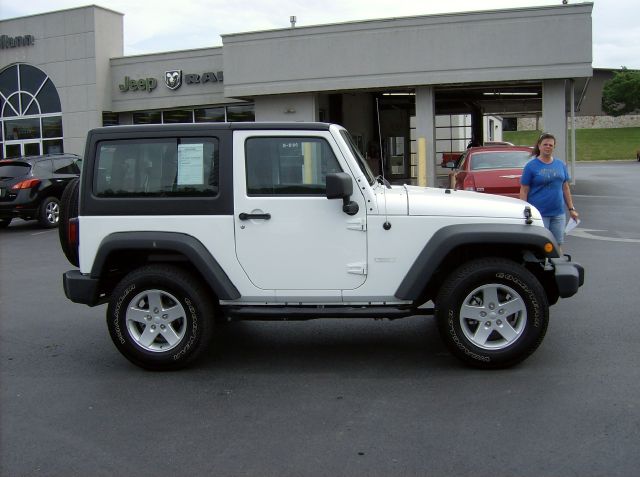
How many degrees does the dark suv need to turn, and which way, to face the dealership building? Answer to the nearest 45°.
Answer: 0° — it already faces it

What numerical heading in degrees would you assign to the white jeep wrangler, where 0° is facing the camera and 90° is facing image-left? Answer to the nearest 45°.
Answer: approximately 270°

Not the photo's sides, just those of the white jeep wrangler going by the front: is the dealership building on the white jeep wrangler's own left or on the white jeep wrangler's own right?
on the white jeep wrangler's own left

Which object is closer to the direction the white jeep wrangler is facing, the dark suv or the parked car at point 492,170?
the parked car

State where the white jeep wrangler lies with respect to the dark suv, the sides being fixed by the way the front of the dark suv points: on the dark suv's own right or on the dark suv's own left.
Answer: on the dark suv's own right

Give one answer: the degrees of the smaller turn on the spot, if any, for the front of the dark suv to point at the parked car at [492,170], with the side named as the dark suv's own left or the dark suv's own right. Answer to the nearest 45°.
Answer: approximately 90° to the dark suv's own right

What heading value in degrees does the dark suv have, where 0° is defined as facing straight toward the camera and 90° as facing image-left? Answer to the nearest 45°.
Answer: approximately 225°

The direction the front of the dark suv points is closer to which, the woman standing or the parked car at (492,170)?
the parked car
